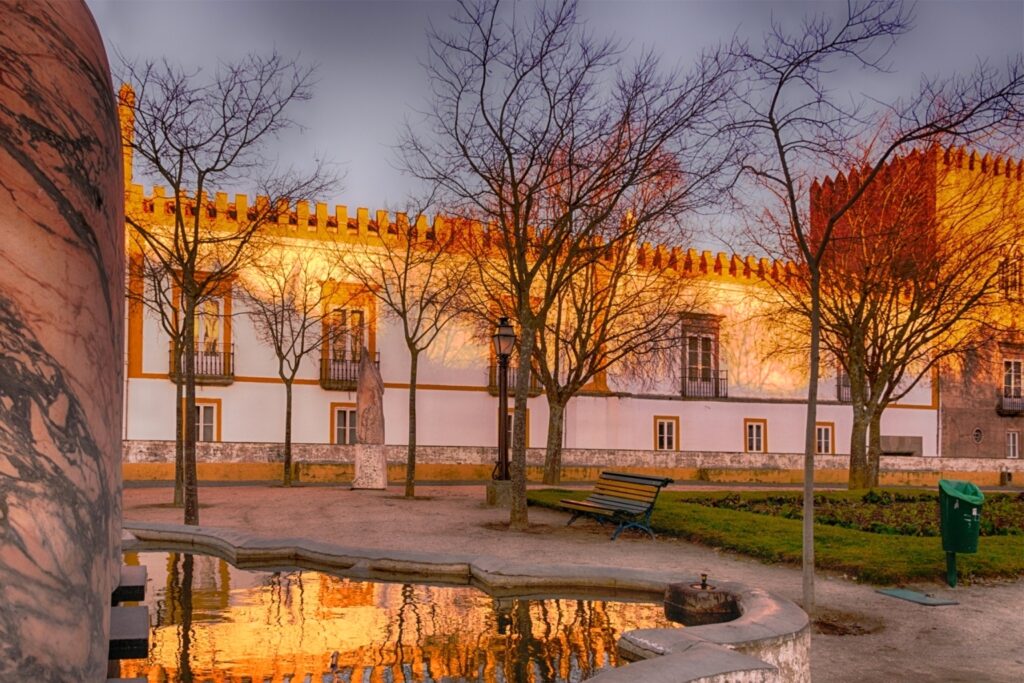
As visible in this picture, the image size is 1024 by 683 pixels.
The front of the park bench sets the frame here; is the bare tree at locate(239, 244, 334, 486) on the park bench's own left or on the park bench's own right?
on the park bench's own right

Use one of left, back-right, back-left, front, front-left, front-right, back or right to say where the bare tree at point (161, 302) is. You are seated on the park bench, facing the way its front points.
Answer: right

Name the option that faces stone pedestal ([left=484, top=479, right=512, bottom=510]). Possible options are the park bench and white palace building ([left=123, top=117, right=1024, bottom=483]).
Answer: the white palace building

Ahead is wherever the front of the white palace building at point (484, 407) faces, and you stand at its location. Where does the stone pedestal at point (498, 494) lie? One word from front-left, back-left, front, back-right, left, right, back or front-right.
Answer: front

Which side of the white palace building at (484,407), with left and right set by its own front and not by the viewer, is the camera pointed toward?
front

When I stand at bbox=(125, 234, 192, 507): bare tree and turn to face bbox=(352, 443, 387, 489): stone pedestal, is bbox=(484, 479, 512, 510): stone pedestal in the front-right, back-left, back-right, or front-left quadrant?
front-right

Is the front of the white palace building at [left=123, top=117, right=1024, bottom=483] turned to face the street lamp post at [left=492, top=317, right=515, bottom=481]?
yes

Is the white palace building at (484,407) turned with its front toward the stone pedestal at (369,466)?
yes

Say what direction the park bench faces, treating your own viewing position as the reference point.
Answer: facing the viewer and to the left of the viewer

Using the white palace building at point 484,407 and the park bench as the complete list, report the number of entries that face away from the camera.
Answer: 0

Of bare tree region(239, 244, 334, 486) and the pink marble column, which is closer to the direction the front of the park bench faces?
the pink marble column

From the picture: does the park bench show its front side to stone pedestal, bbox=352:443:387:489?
no

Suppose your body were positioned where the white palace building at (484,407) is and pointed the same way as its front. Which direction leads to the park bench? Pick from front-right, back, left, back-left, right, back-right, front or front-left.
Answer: front

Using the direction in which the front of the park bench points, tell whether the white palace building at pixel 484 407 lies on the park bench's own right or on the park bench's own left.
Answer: on the park bench's own right

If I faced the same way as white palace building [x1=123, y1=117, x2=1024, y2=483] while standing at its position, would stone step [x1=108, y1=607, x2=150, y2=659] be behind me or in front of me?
in front
